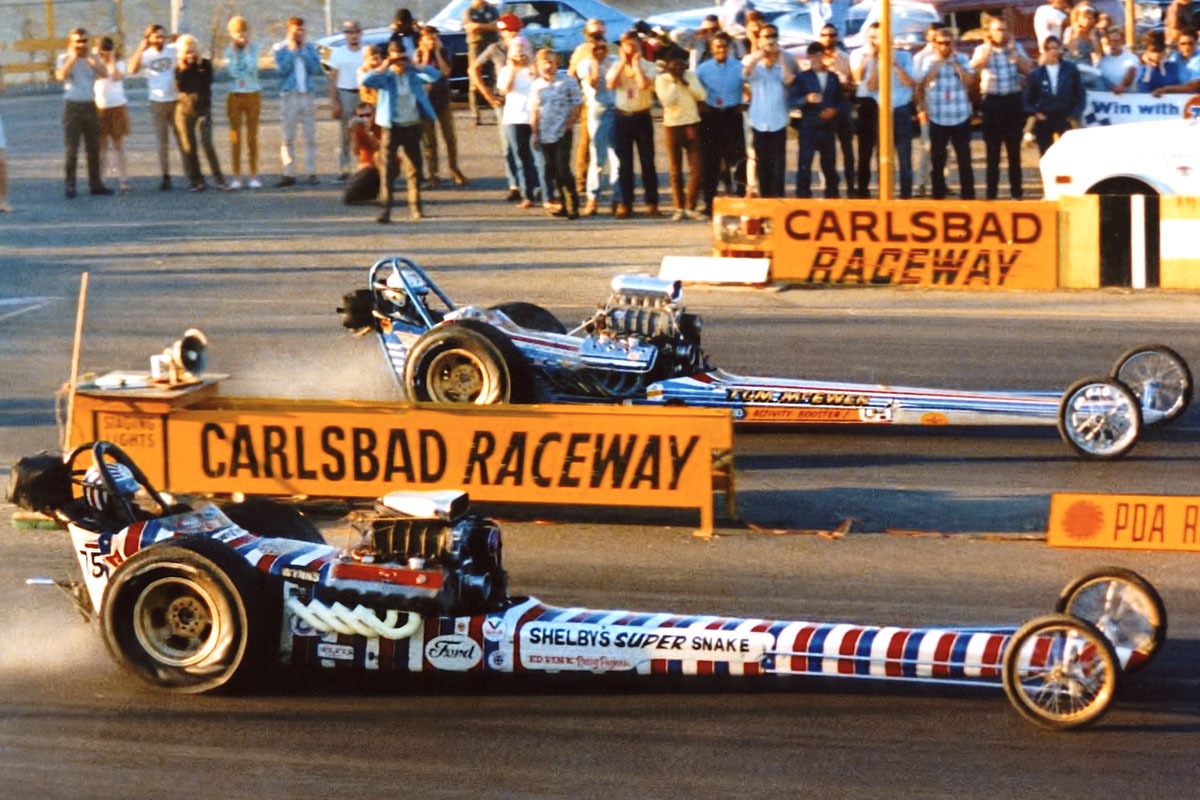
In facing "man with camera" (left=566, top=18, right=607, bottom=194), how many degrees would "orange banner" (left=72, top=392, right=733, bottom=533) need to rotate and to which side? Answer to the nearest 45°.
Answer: approximately 180°

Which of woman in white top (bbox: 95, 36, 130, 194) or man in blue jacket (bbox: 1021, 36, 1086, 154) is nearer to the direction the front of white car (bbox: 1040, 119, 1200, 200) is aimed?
the woman in white top

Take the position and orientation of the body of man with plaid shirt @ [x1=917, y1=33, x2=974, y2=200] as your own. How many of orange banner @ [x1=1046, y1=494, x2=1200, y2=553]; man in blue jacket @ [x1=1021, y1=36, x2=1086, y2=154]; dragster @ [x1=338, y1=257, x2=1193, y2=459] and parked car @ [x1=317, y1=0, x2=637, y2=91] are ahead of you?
2

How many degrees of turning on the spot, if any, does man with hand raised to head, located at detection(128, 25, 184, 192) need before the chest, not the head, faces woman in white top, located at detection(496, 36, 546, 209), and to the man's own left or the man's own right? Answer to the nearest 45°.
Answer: approximately 45° to the man's own left

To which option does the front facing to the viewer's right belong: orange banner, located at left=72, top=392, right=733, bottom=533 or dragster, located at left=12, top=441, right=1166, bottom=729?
the dragster

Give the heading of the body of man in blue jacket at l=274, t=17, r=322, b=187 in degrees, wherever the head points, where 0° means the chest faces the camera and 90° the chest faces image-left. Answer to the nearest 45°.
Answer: approximately 0°

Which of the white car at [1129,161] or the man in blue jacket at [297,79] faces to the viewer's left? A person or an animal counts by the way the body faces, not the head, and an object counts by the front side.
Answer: the white car

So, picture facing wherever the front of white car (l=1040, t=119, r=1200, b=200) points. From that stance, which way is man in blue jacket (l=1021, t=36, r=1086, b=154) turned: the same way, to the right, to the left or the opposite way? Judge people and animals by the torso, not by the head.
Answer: to the left
